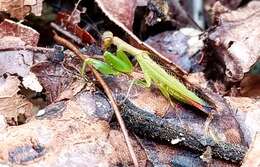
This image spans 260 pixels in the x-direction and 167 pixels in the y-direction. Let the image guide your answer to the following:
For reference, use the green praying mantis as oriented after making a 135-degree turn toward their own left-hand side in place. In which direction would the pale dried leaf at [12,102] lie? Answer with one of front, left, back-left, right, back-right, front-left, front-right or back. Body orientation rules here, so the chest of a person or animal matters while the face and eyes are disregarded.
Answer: back-right

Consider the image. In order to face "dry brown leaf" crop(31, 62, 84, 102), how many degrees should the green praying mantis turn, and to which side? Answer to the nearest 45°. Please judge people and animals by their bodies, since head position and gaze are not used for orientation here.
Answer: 0° — it already faces it

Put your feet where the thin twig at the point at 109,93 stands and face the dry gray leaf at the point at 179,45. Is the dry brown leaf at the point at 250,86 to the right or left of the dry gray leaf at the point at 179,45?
right

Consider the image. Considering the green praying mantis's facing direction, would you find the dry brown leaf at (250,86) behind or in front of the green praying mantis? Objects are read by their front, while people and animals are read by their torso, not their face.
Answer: behind

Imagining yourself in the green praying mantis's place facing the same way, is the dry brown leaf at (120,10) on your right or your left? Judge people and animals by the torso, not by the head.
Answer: on your right

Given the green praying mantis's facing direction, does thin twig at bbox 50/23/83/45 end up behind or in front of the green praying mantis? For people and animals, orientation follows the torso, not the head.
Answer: in front

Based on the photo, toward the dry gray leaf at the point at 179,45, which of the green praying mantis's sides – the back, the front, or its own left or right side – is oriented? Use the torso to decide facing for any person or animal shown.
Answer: right

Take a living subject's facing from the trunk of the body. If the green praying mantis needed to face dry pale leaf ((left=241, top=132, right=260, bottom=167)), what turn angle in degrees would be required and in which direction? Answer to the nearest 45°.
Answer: approximately 135° to its left

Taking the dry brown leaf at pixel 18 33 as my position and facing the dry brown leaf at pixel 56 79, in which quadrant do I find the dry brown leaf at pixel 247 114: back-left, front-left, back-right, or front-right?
front-left

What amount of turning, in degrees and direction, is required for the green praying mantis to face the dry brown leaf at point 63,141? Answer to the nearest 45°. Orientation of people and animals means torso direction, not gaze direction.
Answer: approximately 45° to its left

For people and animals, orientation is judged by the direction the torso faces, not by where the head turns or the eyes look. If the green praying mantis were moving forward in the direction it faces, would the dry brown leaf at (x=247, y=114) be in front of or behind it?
behind

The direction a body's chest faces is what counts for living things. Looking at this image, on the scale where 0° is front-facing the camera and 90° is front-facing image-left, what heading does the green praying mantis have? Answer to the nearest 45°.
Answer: approximately 90°

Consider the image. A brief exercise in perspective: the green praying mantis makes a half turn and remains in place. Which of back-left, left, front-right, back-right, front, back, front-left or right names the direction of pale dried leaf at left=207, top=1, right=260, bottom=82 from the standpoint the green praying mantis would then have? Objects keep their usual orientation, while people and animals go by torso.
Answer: front-left

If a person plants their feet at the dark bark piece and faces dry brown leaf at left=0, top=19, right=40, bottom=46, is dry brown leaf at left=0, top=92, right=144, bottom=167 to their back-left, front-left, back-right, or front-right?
front-left
